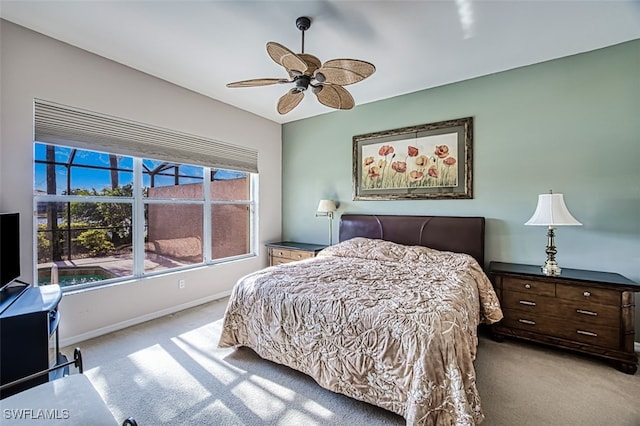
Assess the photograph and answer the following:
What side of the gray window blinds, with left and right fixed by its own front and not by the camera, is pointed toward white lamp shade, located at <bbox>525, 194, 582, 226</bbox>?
front

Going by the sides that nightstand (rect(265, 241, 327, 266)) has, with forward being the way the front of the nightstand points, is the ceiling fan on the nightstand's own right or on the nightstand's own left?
on the nightstand's own left

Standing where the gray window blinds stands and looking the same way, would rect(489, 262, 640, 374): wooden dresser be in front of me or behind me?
in front

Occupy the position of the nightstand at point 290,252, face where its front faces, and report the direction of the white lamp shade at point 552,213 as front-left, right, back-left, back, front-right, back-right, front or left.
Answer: left

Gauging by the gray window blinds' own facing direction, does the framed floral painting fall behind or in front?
in front

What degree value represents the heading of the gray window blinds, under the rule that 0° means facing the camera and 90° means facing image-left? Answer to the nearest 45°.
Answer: approximately 315°

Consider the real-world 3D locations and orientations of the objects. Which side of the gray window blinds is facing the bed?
front

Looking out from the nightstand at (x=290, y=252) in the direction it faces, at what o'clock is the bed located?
The bed is roughly at 10 o'clock from the nightstand.

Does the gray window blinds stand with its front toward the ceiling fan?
yes

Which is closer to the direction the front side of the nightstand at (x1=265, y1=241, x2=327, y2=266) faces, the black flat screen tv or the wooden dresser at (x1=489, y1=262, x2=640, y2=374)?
the black flat screen tv
